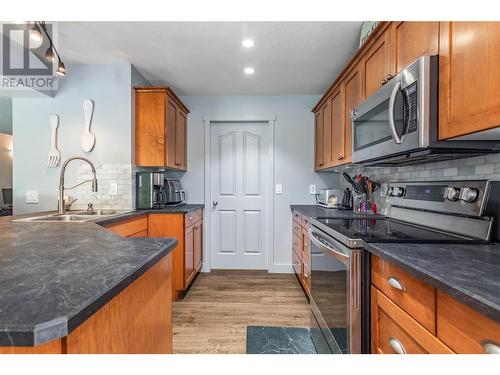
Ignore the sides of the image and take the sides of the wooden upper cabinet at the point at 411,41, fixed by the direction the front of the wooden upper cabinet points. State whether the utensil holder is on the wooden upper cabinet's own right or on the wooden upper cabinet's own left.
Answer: on the wooden upper cabinet's own right

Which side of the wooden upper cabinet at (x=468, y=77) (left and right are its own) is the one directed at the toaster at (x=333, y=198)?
right
